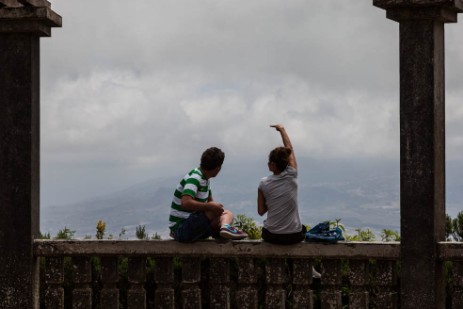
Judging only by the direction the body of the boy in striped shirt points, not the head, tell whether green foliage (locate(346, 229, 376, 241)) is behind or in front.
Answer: in front

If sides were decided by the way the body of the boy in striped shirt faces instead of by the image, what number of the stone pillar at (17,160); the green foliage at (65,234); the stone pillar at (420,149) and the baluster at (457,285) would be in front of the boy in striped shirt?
2

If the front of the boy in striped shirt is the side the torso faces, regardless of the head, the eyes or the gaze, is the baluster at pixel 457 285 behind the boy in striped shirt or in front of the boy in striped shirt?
in front

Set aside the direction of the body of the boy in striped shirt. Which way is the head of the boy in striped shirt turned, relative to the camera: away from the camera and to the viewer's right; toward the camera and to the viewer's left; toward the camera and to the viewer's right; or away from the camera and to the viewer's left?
away from the camera and to the viewer's right

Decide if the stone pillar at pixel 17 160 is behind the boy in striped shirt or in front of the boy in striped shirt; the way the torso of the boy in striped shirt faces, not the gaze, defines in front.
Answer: behind
